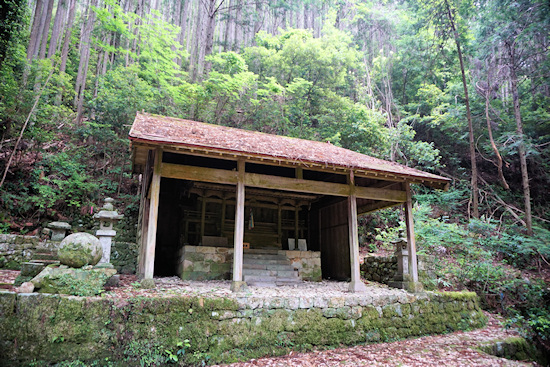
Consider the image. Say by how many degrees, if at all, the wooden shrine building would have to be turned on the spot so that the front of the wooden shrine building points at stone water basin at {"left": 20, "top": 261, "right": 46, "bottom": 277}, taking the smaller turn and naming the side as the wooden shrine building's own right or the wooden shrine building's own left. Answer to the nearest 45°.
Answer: approximately 90° to the wooden shrine building's own right

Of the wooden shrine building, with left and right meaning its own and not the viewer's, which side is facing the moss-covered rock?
right

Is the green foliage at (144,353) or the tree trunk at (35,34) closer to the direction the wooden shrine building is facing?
the green foliage

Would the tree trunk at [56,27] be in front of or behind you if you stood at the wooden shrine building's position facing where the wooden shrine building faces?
behind

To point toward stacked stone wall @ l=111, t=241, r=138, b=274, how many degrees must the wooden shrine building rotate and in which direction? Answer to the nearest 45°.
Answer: approximately 135° to its right

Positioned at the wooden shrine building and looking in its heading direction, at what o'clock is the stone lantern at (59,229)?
The stone lantern is roughly at 4 o'clock from the wooden shrine building.

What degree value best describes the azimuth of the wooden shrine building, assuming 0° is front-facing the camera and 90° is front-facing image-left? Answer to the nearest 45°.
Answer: approximately 315°
